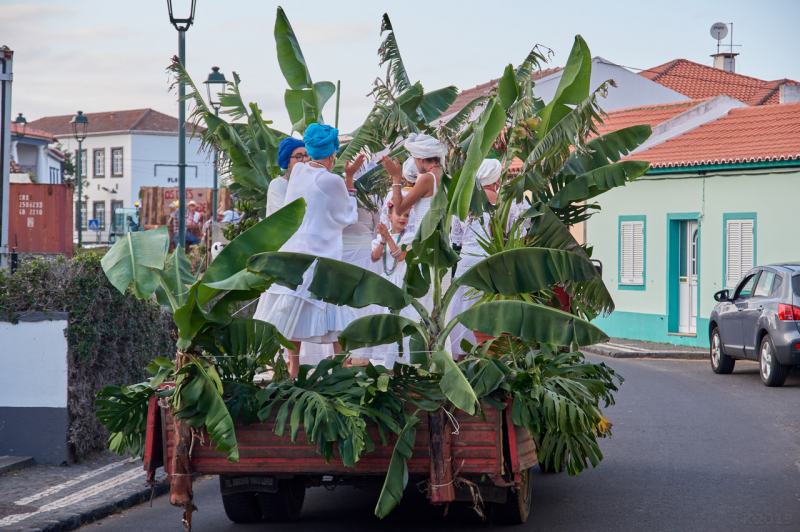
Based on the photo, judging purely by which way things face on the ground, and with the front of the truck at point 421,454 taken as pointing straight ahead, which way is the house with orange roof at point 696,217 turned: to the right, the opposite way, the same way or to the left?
to the left

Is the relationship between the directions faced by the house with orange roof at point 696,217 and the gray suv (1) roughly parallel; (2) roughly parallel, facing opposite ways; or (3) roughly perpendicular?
roughly perpendicular

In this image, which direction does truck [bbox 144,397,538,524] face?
away from the camera

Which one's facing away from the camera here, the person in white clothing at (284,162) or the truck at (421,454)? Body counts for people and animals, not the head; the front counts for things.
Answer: the truck

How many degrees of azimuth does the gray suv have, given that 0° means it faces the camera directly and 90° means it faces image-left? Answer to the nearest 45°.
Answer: approximately 135°

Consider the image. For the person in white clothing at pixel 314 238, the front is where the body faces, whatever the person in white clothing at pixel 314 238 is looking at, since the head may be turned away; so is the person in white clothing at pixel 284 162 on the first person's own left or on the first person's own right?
on the first person's own left

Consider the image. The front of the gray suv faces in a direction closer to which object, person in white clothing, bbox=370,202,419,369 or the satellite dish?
the satellite dish

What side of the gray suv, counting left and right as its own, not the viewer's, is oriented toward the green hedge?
left

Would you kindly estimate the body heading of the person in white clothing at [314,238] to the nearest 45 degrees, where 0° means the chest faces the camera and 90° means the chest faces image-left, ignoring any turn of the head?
approximately 225°
